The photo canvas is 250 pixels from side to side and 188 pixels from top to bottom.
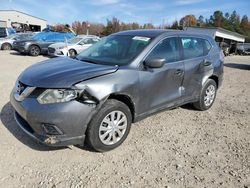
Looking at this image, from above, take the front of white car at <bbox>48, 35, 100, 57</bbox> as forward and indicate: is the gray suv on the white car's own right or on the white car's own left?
on the white car's own left

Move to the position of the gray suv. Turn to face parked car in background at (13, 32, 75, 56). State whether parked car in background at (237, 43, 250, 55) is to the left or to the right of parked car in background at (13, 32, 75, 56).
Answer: right

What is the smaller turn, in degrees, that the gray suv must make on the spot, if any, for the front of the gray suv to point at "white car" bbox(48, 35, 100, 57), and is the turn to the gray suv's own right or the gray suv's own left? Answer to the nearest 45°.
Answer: approximately 135° to the gray suv's own right

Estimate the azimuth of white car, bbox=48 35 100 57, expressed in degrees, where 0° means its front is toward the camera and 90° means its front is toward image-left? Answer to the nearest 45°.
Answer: approximately 45°

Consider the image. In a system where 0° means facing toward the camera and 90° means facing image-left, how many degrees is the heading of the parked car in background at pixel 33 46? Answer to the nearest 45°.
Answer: approximately 45°

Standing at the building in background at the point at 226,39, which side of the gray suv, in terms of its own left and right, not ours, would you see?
back

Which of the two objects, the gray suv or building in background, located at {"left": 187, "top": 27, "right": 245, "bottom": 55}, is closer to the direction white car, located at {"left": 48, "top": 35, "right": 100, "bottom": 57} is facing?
the gray suv

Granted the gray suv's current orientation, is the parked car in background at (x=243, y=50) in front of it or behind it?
behind

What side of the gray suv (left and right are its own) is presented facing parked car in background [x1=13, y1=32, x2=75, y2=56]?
right
